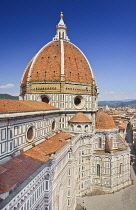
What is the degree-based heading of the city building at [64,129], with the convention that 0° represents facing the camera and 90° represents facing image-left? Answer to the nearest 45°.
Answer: approximately 45°
